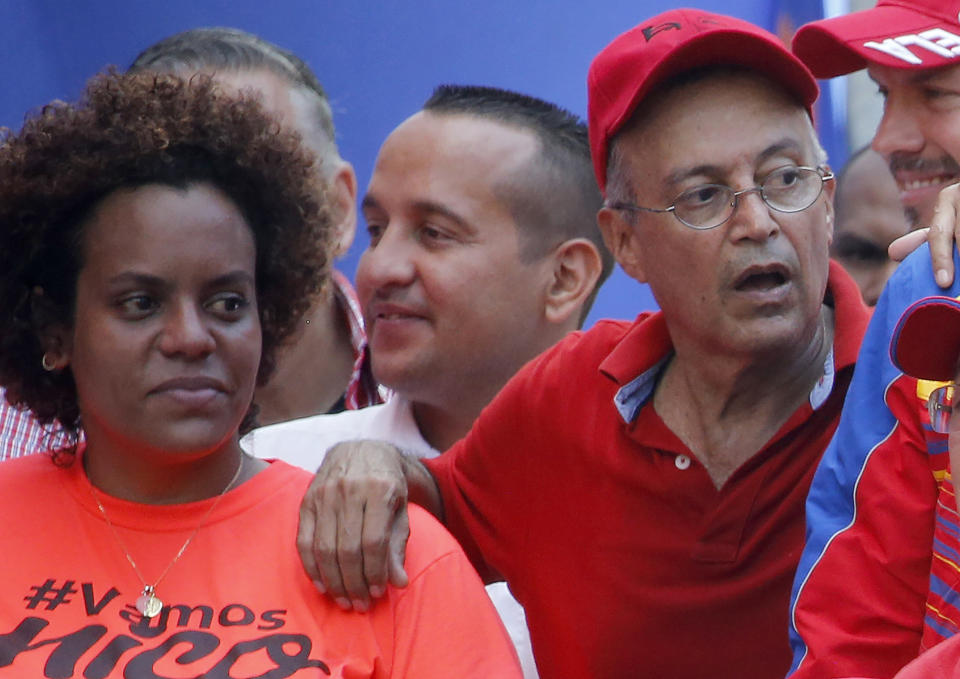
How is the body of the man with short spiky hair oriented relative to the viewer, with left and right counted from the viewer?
facing the viewer and to the left of the viewer

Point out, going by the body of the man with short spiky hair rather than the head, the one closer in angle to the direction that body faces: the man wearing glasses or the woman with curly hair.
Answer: the woman with curly hair

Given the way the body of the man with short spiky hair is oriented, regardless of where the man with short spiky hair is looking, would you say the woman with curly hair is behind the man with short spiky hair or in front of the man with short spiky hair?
in front

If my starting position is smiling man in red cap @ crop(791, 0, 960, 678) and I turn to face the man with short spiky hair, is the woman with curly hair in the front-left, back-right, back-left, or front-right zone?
front-left

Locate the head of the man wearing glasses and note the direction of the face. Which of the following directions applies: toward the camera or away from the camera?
toward the camera

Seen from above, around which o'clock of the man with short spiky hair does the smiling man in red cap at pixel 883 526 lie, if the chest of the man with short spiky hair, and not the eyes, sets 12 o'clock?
The smiling man in red cap is roughly at 10 o'clock from the man with short spiky hair.

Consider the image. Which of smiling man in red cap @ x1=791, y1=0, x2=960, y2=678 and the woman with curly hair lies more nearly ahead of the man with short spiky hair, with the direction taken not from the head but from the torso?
the woman with curly hair

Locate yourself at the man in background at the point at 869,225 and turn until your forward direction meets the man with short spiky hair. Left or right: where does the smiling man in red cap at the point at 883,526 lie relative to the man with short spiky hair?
left

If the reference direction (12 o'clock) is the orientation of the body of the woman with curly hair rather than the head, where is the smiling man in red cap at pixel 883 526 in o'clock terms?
The smiling man in red cap is roughly at 10 o'clock from the woman with curly hair.

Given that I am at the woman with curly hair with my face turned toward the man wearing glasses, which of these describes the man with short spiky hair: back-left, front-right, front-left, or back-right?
front-left

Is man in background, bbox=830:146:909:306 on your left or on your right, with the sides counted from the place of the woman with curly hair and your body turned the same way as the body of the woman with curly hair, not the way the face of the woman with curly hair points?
on your left

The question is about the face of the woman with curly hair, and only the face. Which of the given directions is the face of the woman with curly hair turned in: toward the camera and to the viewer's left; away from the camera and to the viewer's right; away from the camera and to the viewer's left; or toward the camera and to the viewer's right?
toward the camera and to the viewer's right

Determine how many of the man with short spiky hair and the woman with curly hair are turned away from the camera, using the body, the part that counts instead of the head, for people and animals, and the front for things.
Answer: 0

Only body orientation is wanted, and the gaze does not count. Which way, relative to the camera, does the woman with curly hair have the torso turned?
toward the camera
